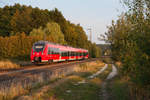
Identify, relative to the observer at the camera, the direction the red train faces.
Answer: facing the viewer and to the left of the viewer
